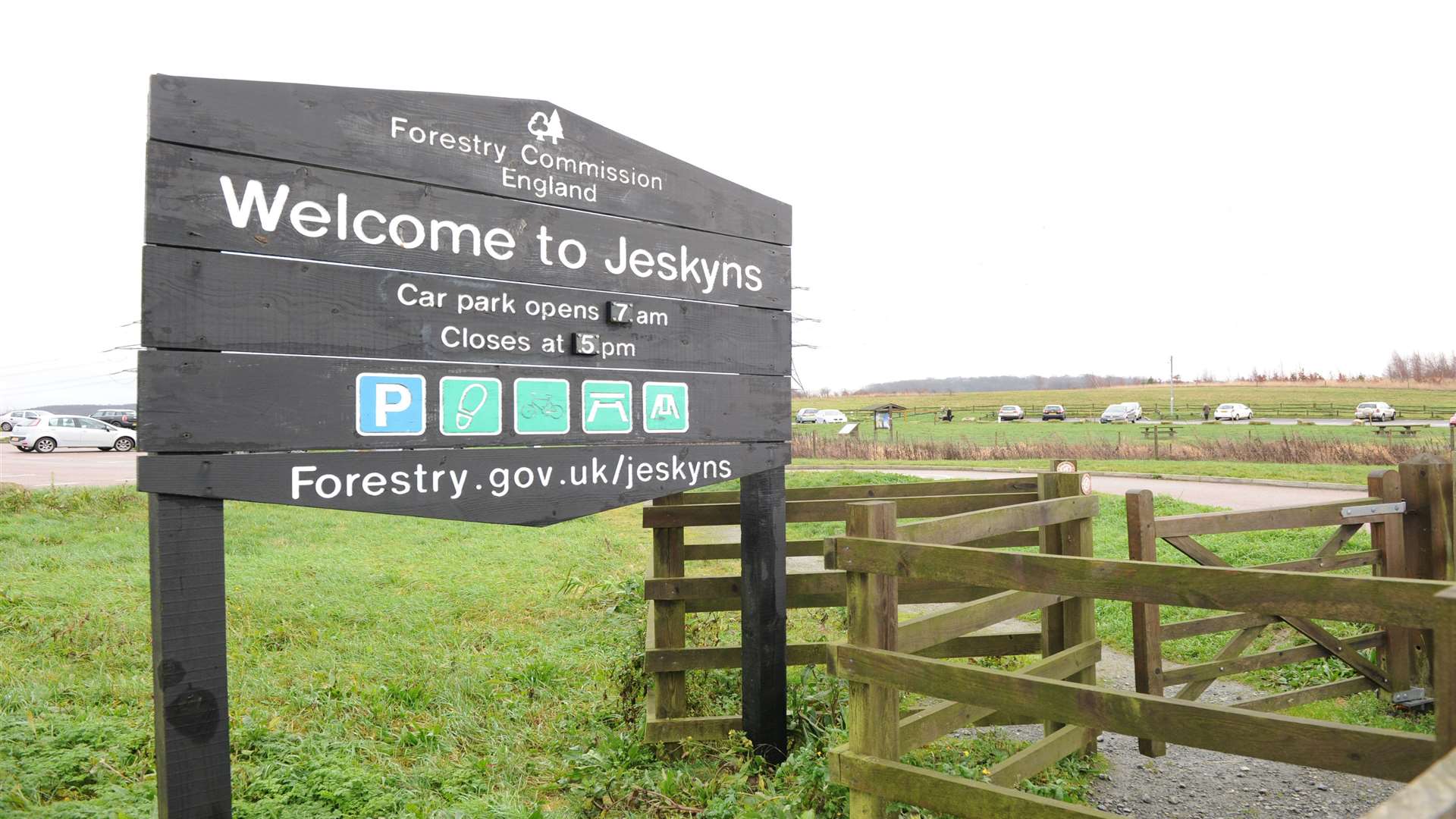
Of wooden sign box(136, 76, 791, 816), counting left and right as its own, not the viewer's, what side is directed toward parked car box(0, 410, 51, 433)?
back

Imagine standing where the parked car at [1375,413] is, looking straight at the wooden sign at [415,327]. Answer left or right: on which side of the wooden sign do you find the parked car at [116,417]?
right

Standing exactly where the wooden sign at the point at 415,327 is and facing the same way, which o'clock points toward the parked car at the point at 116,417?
The parked car is roughly at 7 o'clock from the wooden sign.

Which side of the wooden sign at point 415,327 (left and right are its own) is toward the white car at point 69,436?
back

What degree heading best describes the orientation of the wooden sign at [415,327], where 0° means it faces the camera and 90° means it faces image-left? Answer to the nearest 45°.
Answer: approximately 315°

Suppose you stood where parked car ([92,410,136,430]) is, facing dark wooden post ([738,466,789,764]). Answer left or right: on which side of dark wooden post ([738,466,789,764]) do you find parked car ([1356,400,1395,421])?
left

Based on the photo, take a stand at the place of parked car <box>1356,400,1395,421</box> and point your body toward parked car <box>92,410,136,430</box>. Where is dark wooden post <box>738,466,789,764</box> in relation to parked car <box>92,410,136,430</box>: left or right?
left

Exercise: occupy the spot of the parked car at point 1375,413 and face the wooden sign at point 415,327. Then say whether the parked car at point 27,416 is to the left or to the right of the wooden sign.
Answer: right

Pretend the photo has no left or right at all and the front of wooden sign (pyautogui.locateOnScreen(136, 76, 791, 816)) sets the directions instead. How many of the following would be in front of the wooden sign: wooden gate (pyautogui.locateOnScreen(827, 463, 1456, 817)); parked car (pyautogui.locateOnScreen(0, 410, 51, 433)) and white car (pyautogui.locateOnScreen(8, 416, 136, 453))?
1

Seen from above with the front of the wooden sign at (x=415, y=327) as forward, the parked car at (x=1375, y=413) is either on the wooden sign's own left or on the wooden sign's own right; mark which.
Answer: on the wooden sign's own left

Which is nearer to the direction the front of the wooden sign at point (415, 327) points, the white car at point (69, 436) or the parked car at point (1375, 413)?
the parked car

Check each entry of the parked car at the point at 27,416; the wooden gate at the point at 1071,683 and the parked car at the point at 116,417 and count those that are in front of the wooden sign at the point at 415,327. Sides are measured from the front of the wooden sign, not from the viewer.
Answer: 1
